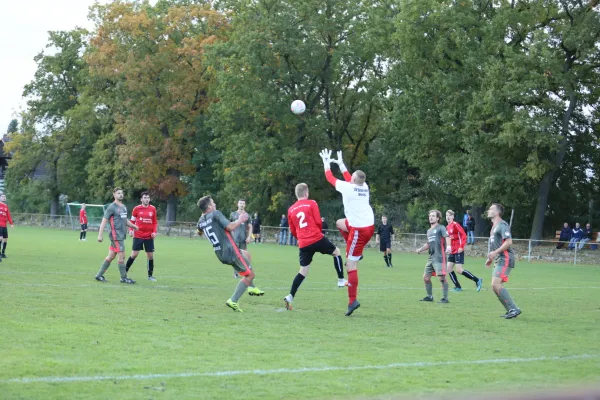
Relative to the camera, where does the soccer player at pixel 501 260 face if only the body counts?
to the viewer's left

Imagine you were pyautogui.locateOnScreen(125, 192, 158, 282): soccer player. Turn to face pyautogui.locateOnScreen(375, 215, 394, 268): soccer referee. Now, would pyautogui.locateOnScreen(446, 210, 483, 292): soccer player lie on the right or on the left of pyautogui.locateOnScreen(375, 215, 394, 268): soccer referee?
right

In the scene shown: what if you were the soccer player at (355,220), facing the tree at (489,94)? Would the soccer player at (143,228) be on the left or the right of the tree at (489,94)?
left

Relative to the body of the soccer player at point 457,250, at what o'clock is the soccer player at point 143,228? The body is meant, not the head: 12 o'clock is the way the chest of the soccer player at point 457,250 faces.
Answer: the soccer player at point 143,228 is roughly at 1 o'clock from the soccer player at point 457,250.

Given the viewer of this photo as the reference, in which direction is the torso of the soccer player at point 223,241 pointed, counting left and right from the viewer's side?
facing away from the viewer and to the right of the viewer

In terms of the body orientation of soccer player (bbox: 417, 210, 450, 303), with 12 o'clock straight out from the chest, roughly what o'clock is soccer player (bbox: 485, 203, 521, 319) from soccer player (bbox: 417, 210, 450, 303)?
soccer player (bbox: 485, 203, 521, 319) is roughly at 10 o'clock from soccer player (bbox: 417, 210, 450, 303).

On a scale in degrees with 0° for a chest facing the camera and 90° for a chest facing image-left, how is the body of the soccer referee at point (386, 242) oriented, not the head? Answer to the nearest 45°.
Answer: approximately 0°

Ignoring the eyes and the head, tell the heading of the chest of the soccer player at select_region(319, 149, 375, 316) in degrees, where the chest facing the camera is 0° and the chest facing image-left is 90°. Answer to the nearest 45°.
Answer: approximately 135°

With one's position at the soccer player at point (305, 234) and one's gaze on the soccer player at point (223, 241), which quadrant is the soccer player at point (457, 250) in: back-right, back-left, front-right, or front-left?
back-right

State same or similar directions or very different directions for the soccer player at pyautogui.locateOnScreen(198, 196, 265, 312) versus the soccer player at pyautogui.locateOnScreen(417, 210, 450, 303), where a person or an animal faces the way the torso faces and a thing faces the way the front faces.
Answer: very different directions

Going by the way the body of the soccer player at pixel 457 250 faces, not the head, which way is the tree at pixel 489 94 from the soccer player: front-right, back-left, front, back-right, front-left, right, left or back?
back-right
